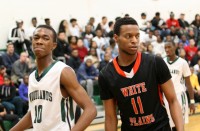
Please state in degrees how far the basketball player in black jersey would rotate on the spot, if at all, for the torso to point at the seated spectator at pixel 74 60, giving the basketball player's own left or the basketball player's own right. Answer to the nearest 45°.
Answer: approximately 180°

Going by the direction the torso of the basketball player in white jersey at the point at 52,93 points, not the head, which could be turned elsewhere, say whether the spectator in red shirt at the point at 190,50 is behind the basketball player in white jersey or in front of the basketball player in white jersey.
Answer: behind

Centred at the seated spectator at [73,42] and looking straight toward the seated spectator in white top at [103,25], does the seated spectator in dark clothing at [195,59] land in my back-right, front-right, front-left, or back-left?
front-right

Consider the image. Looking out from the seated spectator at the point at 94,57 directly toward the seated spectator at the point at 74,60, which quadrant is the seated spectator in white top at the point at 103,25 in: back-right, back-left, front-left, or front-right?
back-right

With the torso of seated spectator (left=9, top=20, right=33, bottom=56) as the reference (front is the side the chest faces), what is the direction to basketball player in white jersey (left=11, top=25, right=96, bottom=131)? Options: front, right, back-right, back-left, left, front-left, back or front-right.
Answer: front-right

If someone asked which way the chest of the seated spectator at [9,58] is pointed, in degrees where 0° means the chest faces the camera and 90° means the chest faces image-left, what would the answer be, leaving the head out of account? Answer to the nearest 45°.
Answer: approximately 0°

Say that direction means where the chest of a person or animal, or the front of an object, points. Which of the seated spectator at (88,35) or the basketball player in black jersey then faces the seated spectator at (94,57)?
the seated spectator at (88,35)

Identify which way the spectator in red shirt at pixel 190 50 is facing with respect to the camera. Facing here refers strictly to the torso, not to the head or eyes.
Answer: toward the camera

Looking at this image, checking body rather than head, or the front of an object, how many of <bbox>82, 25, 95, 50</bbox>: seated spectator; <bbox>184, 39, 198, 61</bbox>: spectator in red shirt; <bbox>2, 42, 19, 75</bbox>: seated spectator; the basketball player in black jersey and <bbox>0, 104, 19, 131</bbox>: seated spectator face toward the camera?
4

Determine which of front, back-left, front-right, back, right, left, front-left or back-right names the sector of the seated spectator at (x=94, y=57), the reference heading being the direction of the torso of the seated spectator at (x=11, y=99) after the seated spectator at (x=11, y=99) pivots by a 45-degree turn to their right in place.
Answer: back-left

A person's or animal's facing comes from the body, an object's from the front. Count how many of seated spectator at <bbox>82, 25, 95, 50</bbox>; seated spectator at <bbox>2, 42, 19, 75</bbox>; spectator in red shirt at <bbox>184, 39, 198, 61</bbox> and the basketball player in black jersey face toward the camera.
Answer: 4
